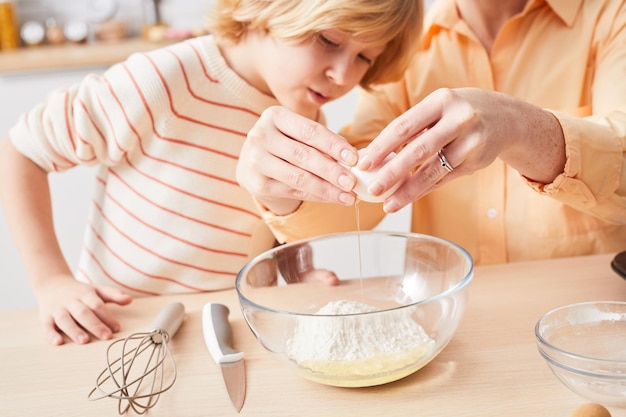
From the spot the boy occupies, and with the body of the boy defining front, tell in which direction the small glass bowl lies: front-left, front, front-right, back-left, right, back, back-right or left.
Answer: front

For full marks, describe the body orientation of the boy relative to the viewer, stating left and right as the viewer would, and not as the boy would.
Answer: facing the viewer and to the right of the viewer

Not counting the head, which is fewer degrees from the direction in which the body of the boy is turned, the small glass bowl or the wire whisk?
the small glass bowl

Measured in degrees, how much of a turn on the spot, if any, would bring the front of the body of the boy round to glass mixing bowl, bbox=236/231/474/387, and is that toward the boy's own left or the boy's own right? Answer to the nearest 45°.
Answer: approximately 45° to the boy's own right

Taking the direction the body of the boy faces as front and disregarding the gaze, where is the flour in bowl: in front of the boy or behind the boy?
in front

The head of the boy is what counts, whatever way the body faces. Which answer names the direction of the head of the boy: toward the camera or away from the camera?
toward the camera
